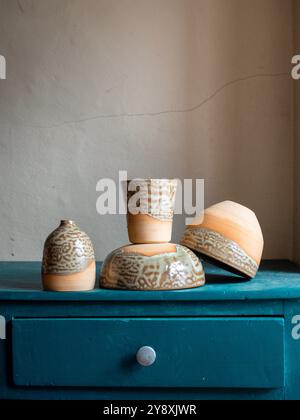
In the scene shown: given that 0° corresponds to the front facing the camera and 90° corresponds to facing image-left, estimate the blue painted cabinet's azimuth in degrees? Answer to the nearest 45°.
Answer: approximately 0°
